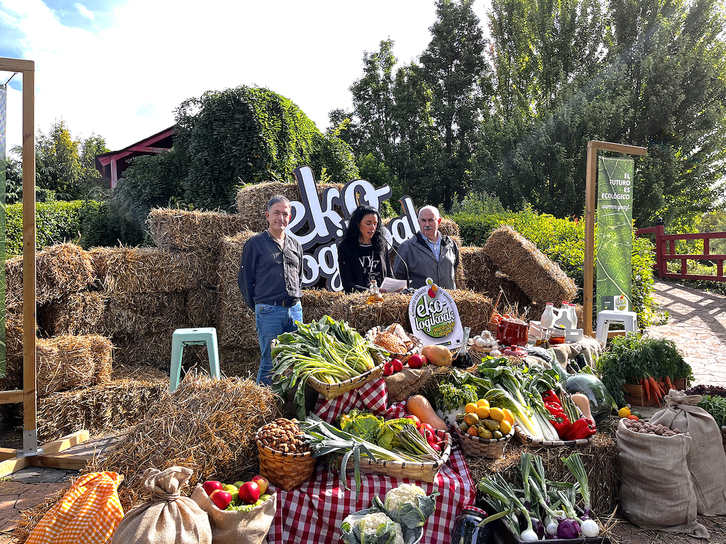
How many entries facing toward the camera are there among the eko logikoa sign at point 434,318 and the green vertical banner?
2

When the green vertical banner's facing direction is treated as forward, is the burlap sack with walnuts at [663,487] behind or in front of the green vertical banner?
in front

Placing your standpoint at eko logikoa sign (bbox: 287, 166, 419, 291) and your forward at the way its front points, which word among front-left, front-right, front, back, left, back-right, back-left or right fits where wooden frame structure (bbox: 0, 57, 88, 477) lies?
front-right

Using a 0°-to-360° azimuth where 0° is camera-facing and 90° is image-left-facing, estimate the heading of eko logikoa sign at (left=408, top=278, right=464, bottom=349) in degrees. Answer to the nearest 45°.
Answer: approximately 0°

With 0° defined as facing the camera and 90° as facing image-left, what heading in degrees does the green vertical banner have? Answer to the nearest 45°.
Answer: approximately 0°

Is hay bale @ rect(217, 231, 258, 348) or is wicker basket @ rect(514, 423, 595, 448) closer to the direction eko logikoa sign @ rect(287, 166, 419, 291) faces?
the wicker basket

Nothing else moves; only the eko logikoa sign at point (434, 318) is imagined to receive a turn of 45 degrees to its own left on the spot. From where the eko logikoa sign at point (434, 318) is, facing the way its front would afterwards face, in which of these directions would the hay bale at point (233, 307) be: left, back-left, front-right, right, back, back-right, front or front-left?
back

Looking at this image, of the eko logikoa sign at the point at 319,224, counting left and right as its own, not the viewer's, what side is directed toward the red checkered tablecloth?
front

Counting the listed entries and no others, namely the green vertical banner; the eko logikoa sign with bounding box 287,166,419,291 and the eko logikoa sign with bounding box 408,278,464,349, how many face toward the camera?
3

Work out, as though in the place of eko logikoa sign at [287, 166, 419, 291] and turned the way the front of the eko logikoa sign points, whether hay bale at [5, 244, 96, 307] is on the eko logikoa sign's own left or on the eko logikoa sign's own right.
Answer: on the eko logikoa sign's own right

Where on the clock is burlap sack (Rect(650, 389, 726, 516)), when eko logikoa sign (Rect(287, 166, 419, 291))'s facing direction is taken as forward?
The burlap sack is roughly at 11 o'clock from the eko logikoa sign.

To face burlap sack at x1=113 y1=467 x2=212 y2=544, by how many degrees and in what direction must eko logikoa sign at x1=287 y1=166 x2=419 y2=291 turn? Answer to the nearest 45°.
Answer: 0° — it already faces it
